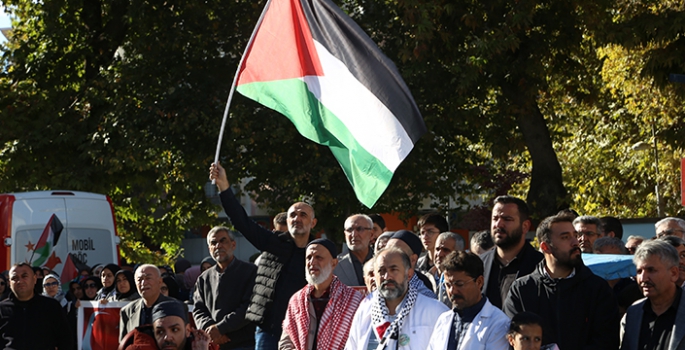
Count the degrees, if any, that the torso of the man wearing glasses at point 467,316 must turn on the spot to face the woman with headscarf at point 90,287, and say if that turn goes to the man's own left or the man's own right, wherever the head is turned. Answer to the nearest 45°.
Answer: approximately 90° to the man's own right

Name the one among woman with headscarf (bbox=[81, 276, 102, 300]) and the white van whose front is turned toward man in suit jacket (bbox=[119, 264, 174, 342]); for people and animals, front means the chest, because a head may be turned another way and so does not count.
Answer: the woman with headscarf

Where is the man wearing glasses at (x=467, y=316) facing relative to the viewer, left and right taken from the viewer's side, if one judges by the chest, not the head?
facing the viewer and to the left of the viewer

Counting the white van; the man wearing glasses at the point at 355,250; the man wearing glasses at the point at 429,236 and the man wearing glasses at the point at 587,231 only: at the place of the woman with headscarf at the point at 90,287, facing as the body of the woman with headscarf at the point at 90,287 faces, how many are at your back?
1

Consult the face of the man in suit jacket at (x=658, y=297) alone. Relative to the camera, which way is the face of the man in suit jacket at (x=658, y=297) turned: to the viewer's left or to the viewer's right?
to the viewer's left

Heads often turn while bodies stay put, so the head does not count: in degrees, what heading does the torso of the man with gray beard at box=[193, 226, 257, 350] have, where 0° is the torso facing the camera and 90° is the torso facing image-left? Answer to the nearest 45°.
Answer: approximately 45°

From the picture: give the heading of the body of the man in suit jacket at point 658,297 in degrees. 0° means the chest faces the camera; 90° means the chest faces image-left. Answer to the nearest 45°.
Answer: approximately 45°

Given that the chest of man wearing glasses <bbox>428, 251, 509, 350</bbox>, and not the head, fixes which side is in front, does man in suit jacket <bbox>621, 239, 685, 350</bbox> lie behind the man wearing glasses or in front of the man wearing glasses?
behind
